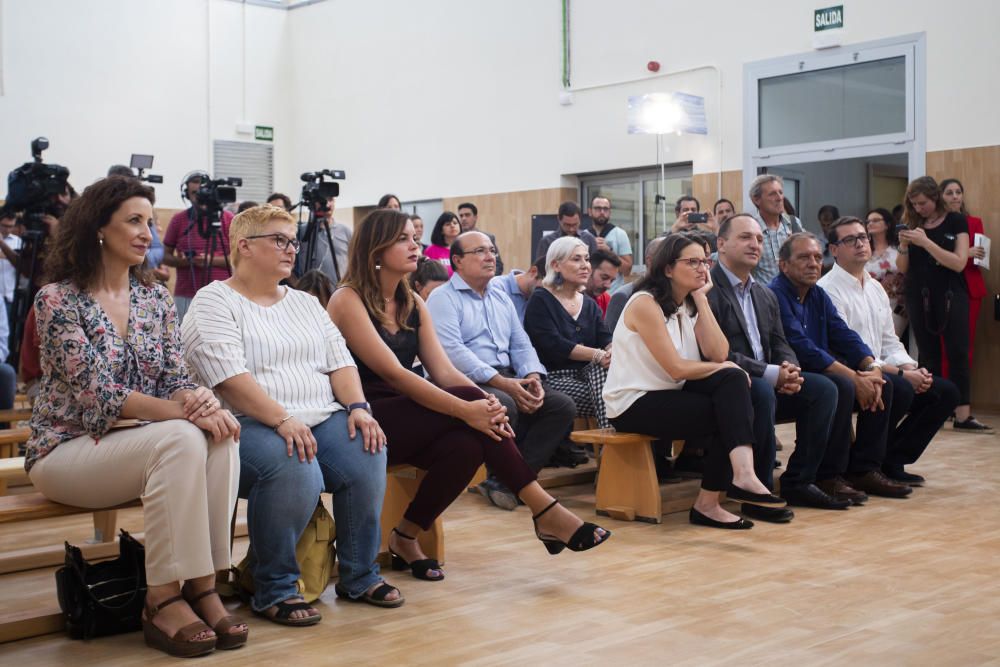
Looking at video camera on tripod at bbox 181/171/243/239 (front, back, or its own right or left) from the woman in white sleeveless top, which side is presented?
front

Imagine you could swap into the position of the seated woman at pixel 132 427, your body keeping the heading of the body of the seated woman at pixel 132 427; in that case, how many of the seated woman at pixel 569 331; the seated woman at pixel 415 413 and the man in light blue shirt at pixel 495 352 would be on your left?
3

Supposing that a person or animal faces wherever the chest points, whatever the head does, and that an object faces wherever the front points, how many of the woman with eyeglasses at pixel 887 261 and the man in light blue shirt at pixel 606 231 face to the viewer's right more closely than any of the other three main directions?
0

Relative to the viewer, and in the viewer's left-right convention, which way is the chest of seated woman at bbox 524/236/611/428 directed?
facing the viewer and to the right of the viewer

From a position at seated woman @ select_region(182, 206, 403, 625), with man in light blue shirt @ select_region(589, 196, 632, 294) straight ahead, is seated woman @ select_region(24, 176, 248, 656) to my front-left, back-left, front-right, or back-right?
back-left

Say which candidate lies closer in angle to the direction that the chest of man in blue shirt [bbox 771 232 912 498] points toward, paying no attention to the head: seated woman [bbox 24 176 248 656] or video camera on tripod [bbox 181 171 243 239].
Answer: the seated woman

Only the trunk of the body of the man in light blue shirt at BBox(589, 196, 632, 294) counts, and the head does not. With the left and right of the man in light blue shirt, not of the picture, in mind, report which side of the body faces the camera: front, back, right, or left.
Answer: front

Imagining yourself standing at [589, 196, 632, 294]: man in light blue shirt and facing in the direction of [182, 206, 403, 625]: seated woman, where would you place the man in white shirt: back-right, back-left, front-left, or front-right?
front-left

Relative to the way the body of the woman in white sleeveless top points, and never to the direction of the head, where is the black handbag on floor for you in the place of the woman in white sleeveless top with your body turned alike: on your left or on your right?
on your right
